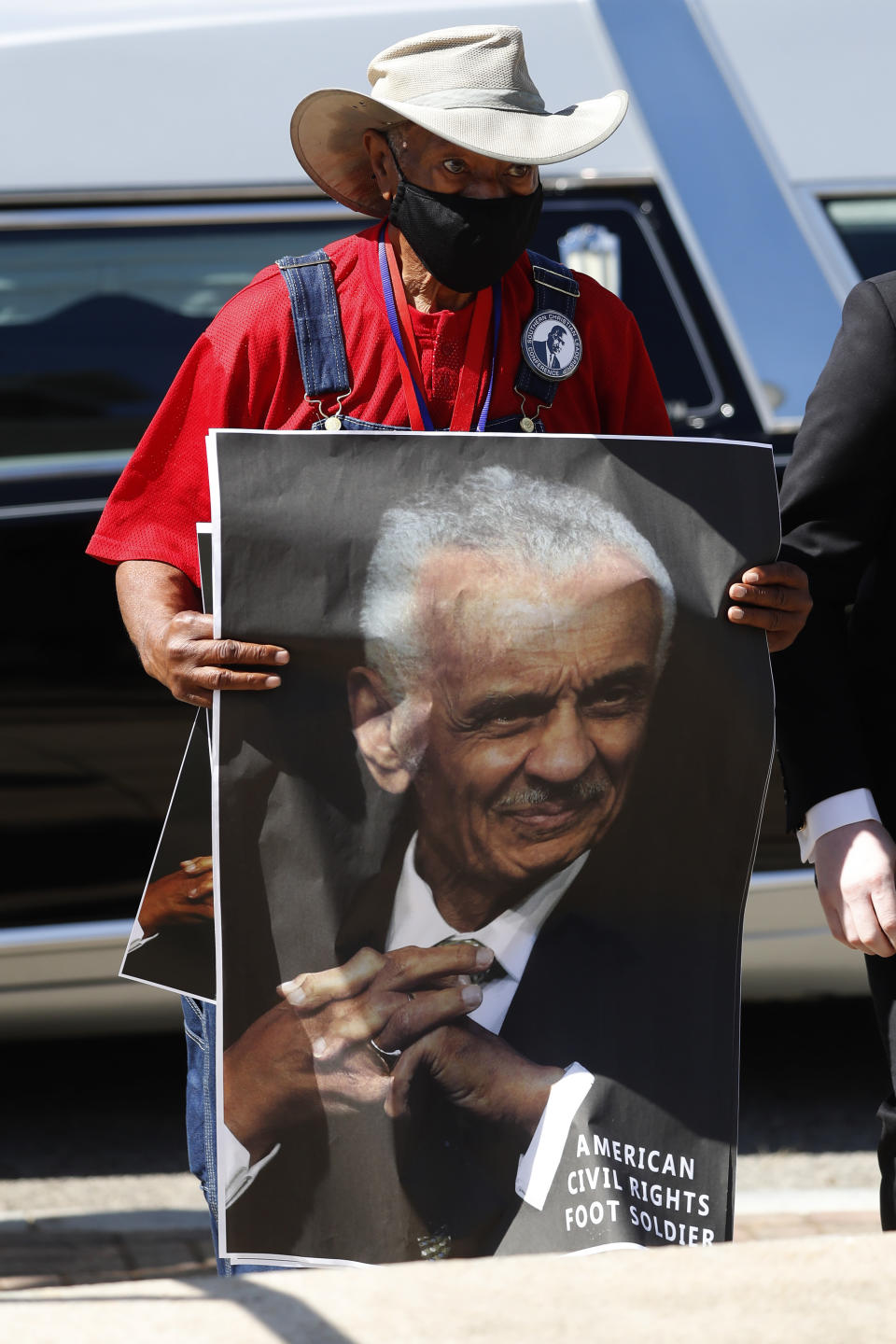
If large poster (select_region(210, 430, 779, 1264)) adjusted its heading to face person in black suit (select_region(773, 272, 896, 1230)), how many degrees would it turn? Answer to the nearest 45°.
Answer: approximately 90° to its left

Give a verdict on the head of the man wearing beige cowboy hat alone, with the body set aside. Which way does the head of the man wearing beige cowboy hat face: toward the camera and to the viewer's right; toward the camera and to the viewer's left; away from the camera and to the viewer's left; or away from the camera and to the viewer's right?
toward the camera and to the viewer's right

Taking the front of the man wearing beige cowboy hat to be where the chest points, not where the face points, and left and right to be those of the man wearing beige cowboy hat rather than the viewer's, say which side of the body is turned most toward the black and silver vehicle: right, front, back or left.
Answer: back

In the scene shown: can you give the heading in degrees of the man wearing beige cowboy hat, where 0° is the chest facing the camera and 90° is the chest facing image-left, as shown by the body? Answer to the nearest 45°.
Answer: approximately 0°

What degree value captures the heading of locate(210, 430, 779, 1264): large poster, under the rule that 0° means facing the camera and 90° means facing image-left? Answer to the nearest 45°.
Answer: approximately 0°
